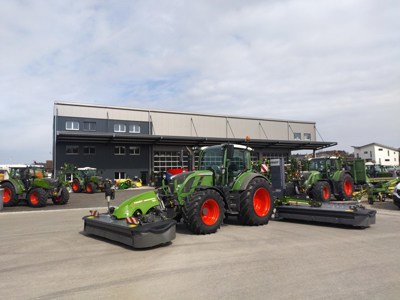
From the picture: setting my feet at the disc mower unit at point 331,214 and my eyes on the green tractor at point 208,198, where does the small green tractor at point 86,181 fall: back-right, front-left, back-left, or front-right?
front-right

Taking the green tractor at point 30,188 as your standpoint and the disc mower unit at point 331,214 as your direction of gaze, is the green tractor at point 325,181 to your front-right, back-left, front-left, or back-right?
front-left

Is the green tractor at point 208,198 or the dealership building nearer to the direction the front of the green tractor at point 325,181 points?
the green tractor

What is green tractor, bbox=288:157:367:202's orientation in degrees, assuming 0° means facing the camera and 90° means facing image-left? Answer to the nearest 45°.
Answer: approximately 45°

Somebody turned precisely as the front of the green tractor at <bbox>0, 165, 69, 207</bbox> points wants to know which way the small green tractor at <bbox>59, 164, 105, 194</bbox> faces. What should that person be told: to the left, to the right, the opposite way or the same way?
the same way

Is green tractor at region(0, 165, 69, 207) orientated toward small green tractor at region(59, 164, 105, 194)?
no

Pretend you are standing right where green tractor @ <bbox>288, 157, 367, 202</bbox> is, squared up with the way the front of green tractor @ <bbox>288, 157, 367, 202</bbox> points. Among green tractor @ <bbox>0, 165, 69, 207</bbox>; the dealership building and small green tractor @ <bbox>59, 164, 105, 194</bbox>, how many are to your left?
0

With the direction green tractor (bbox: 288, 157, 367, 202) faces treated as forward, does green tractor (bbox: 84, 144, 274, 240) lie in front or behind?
in front

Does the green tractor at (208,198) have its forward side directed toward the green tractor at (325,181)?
no

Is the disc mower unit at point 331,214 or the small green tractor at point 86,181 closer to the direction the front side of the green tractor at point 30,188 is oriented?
the disc mower unit

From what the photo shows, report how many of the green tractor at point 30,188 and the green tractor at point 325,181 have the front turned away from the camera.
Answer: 0
